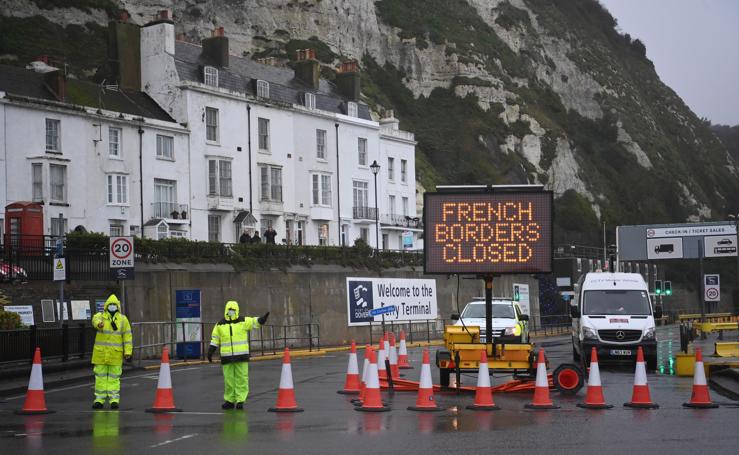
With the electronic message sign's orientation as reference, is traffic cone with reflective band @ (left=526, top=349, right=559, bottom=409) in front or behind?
in front

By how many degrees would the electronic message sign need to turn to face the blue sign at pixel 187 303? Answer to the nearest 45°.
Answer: approximately 135° to its right

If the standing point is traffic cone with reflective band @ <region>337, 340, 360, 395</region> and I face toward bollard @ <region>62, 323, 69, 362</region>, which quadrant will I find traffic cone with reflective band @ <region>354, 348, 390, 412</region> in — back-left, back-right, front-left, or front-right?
back-left

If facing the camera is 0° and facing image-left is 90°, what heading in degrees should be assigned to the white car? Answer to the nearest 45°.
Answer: approximately 0°

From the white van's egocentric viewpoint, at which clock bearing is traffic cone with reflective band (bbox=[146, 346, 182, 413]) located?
The traffic cone with reflective band is roughly at 1 o'clock from the white van.

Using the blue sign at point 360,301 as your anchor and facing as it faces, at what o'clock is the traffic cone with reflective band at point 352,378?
The traffic cone with reflective band is roughly at 12 o'clock from the blue sign.

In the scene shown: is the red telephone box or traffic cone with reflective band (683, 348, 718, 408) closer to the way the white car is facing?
the traffic cone with reflective band

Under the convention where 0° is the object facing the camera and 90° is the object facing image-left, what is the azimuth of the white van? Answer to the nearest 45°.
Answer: approximately 0°

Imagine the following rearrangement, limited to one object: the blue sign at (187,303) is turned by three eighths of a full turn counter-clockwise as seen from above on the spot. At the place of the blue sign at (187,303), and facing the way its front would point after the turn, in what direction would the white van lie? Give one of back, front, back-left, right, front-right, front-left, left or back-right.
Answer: right

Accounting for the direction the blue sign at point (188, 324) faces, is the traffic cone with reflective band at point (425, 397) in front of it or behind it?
in front
